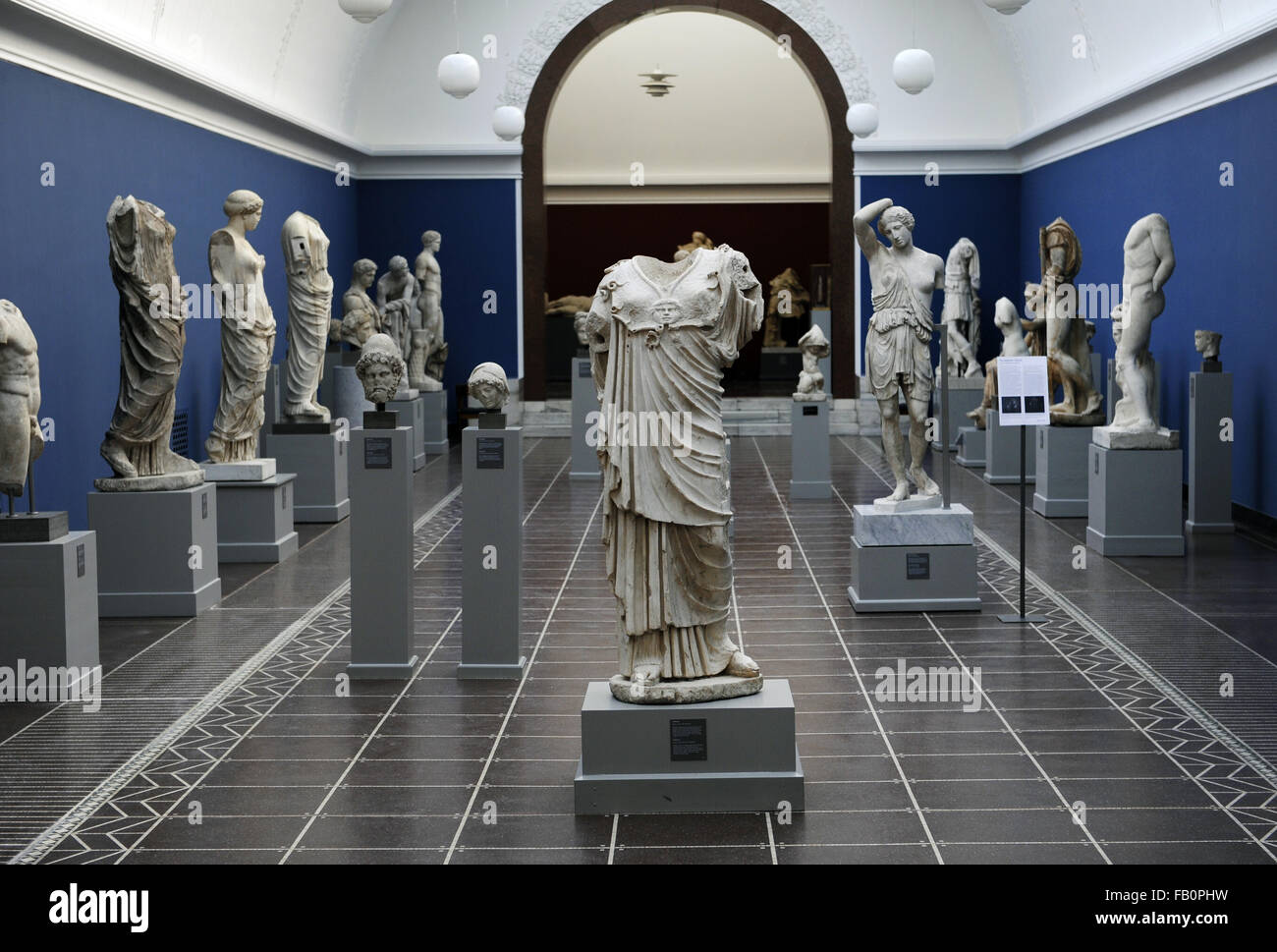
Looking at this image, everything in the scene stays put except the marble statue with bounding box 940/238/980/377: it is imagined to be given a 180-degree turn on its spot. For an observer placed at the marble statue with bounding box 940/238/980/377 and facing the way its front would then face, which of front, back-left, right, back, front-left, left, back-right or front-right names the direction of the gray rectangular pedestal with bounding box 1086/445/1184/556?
back-right

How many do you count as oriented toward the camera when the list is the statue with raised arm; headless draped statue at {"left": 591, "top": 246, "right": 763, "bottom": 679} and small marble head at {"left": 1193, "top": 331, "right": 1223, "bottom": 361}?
2

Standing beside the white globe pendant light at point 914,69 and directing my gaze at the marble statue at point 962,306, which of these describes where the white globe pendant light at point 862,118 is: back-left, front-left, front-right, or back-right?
front-left

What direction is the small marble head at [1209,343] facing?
to the viewer's left

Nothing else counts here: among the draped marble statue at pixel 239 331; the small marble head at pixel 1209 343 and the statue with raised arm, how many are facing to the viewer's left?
1

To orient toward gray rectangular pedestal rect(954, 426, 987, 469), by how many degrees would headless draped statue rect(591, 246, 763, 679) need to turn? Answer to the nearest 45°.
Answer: approximately 180°

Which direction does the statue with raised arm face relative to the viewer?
toward the camera

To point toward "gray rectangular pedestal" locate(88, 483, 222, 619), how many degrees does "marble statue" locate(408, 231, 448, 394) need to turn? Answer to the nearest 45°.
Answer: approximately 90° to its right

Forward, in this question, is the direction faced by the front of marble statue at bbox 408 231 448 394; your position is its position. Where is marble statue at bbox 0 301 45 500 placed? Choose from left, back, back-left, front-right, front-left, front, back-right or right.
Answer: right
